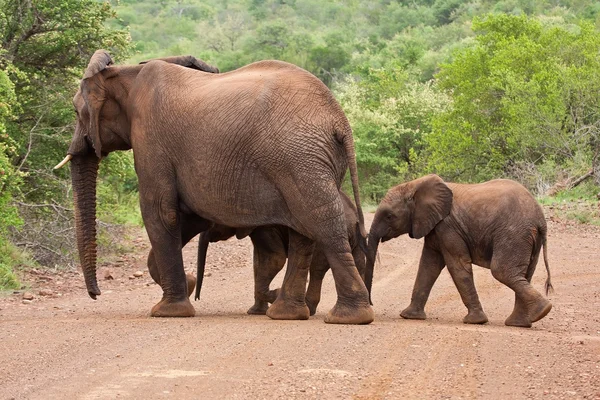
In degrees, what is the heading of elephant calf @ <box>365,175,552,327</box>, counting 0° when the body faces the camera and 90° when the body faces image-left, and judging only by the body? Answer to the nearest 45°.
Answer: approximately 90°

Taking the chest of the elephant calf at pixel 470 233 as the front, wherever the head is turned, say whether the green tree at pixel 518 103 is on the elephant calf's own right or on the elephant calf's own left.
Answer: on the elephant calf's own right

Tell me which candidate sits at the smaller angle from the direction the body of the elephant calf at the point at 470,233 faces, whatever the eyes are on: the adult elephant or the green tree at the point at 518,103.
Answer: the adult elephant

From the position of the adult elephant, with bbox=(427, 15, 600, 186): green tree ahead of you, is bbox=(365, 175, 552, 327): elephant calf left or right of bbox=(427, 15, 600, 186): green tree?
right

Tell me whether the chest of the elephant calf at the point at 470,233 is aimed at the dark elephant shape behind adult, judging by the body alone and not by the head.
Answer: yes
